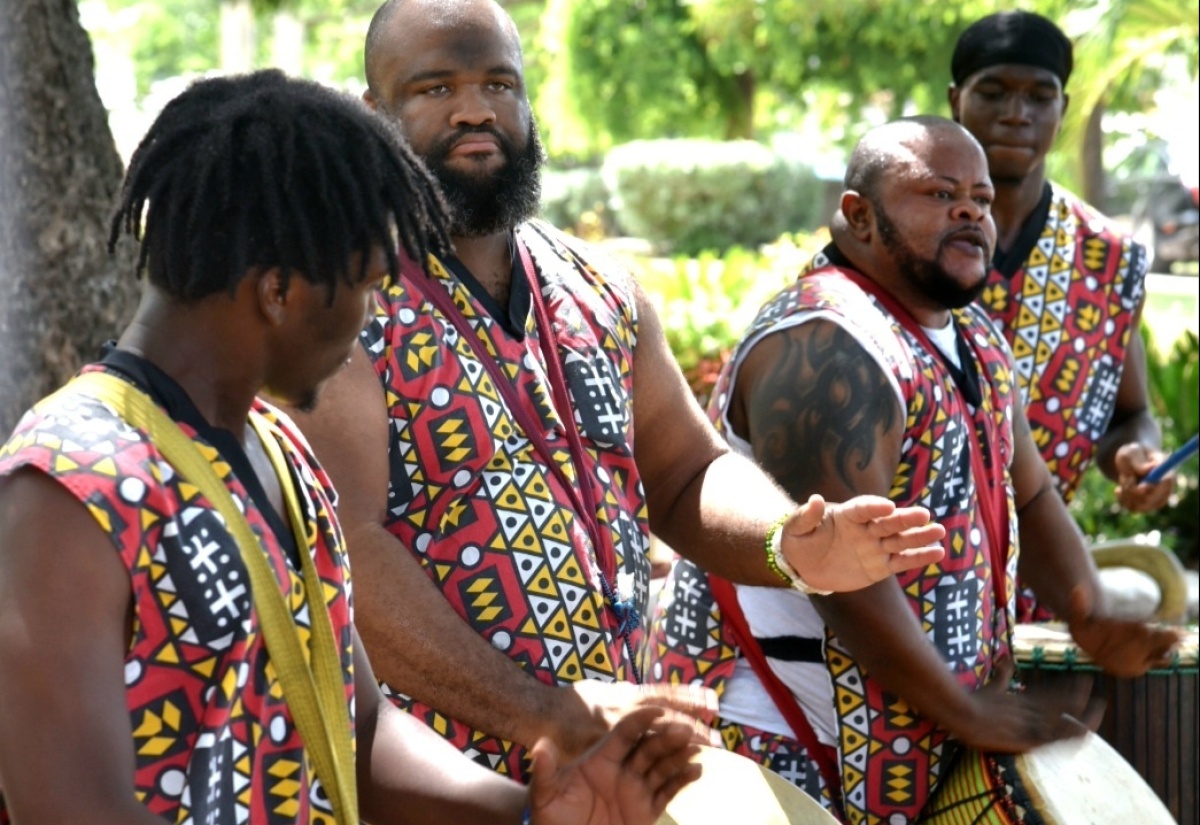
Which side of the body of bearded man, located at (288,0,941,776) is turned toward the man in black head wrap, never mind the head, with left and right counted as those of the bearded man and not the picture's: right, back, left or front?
left

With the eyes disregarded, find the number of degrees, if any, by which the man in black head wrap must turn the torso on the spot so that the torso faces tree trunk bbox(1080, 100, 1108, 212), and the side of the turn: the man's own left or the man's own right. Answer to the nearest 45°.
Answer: approximately 180°

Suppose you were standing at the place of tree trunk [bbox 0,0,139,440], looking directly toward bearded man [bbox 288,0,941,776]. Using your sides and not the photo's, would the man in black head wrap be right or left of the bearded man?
left

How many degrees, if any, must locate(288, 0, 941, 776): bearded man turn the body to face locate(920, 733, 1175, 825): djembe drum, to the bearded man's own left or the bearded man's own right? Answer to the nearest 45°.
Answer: approximately 45° to the bearded man's own left

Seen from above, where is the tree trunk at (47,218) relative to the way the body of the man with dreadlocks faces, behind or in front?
behind

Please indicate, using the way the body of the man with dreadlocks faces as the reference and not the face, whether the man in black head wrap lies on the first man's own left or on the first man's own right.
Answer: on the first man's own left

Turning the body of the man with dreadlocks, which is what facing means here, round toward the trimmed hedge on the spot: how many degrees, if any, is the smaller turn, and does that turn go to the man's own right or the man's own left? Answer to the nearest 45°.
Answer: approximately 135° to the man's own left

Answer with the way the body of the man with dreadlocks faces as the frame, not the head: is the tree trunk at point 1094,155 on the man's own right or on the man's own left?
on the man's own left

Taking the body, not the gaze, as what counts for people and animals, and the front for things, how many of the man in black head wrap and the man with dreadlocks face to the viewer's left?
0

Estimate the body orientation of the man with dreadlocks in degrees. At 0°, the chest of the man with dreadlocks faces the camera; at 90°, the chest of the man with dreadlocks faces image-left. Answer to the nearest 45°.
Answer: approximately 315°

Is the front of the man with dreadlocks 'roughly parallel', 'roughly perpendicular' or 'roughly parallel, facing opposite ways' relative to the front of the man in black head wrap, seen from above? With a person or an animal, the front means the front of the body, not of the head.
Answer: roughly perpendicular

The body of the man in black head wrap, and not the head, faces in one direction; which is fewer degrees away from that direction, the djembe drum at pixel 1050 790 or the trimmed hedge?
the djembe drum

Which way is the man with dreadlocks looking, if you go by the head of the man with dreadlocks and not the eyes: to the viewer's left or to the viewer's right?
to the viewer's right

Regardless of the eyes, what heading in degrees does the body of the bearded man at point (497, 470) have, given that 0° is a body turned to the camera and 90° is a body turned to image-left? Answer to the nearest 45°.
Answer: approximately 315°
